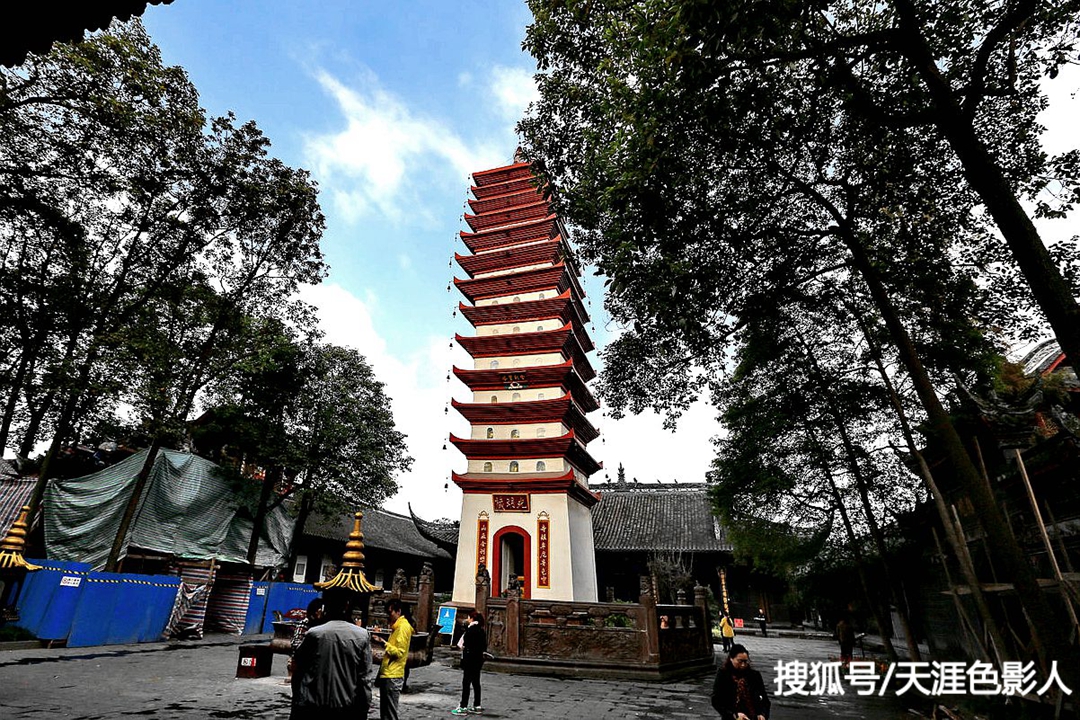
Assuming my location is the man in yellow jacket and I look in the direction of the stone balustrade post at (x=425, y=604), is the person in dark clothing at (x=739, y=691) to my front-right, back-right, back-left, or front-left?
back-right

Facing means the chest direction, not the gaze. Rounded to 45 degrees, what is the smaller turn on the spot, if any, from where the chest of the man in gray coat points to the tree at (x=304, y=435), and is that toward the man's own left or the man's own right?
0° — they already face it

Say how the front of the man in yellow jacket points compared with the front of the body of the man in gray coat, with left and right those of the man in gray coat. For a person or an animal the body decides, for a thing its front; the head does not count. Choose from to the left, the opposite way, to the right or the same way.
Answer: to the left

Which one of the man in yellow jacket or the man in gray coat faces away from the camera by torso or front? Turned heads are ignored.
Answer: the man in gray coat

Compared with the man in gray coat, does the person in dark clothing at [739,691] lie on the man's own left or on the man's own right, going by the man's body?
on the man's own right

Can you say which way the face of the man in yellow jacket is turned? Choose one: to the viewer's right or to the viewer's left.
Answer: to the viewer's left

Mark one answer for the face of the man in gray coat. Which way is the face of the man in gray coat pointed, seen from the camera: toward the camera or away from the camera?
away from the camera

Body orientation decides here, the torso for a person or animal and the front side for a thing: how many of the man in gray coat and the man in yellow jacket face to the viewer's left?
1

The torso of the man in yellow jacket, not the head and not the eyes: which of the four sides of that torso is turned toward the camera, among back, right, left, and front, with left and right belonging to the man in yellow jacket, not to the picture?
left

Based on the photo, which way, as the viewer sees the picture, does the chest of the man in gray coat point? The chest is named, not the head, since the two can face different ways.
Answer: away from the camera
